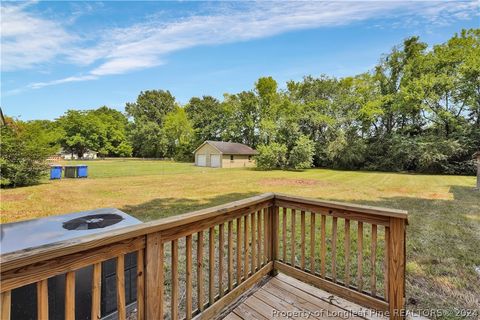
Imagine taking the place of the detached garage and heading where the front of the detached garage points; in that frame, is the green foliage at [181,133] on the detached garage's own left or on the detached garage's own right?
on the detached garage's own right

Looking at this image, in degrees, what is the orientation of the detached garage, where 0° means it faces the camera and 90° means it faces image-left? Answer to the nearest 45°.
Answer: approximately 45°

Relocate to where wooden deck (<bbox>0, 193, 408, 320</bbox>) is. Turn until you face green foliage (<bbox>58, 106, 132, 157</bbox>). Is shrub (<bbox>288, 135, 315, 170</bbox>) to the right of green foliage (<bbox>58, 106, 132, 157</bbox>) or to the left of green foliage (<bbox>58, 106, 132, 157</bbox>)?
right

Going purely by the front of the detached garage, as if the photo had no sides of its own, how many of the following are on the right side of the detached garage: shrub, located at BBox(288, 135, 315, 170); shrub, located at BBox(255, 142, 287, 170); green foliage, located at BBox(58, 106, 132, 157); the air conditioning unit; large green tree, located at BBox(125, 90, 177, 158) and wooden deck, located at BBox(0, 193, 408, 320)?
2

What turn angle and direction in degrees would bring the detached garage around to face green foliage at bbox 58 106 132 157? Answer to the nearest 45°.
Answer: approximately 90° to its right

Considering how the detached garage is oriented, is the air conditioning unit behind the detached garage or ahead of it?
ahead

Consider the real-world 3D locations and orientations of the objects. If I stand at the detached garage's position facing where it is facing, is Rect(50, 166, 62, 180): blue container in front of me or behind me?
in front

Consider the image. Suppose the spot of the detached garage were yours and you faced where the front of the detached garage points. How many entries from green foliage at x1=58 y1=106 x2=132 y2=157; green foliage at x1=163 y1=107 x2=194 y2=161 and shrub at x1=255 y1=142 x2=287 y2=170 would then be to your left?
1

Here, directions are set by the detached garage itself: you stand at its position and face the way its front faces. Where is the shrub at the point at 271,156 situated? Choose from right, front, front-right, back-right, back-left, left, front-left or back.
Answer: left

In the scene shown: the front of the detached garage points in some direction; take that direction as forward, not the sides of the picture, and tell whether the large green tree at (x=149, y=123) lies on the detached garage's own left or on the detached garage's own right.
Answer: on the detached garage's own right

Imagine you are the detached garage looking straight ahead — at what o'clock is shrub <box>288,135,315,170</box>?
The shrub is roughly at 9 o'clock from the detached garage.
